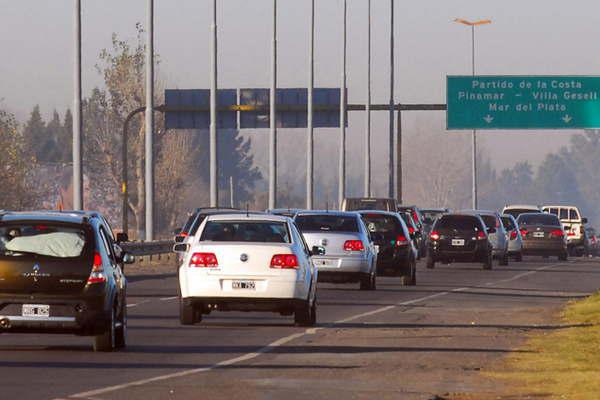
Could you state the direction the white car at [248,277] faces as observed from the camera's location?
facing away from the viewer

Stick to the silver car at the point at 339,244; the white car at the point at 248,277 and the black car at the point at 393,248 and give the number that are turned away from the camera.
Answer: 3

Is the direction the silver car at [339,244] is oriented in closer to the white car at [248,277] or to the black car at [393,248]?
the black car

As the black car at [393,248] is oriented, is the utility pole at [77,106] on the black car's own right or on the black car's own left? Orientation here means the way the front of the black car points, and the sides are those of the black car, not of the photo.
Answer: on the black car's own left

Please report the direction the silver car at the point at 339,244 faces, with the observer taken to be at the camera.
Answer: facing away from the viewer

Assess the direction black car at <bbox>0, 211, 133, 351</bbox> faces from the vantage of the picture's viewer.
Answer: facing away from the viewer

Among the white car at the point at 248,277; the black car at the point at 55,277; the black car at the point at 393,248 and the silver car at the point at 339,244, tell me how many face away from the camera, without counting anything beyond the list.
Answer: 4

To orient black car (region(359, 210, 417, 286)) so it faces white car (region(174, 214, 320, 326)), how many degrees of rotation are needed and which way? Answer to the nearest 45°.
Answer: approximately 180°

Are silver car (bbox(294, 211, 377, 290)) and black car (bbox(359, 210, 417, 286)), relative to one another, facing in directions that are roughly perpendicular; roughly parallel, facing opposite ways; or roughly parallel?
roughly parallel

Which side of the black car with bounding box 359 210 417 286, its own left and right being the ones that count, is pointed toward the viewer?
back

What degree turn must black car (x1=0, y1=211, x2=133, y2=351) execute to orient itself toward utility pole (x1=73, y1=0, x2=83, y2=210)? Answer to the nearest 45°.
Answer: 0° — it already faces it

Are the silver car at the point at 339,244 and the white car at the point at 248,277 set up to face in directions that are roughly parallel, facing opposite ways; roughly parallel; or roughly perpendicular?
roughly parallel
